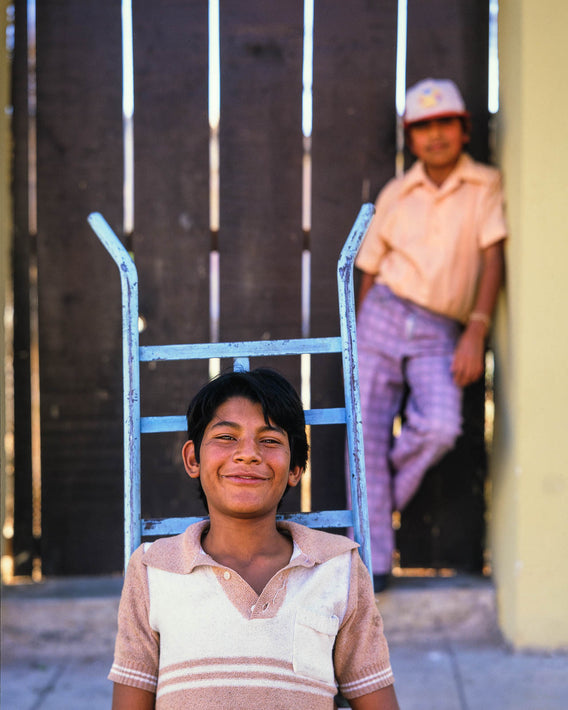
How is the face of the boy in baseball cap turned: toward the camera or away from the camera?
toward the camera

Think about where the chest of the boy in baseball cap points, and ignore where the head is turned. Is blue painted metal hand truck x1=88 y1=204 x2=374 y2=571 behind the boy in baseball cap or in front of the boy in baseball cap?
in front

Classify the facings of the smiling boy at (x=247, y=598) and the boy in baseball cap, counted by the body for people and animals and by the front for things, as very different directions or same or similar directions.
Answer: same or similar directions

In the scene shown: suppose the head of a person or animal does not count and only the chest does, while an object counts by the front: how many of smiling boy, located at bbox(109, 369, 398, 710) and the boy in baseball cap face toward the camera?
2

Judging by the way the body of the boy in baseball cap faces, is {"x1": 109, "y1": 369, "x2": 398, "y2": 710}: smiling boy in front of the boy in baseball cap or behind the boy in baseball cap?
in front

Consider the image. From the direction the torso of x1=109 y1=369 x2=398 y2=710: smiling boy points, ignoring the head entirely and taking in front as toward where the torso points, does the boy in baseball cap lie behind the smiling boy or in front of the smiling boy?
behind

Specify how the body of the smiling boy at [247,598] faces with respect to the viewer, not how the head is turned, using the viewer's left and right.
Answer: facing the viewer

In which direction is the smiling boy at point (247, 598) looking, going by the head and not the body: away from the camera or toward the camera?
toward the camera
